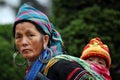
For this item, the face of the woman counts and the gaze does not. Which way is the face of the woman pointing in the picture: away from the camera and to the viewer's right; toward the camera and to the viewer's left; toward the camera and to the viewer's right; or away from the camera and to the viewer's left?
toward the camera and to the viewer's left

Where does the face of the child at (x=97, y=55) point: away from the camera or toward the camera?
toward the camera

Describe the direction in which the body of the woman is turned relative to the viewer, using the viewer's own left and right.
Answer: facing the viewer and to the left of the viewer
